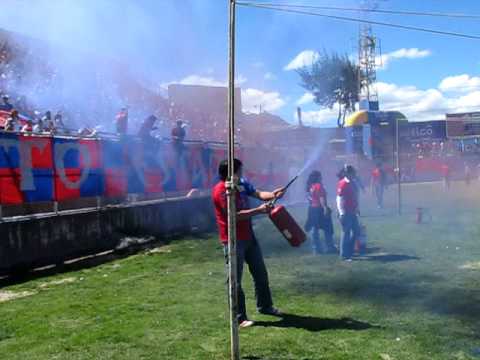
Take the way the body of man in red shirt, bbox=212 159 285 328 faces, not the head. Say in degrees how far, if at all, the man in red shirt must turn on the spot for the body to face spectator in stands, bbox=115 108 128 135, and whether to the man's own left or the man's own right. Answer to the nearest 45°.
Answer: approximately 90° to the man's own left

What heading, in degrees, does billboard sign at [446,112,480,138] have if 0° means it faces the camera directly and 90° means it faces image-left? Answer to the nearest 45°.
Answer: approximately 0°

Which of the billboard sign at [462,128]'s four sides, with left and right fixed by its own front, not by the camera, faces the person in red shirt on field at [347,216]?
front

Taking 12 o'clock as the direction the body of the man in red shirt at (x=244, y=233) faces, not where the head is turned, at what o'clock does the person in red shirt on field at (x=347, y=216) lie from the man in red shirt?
The person in red shirt on field is roughly at 10 o'clock from the man in red shirt.

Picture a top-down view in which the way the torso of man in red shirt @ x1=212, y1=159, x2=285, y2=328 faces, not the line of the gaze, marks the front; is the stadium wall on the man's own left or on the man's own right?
on the man's own left

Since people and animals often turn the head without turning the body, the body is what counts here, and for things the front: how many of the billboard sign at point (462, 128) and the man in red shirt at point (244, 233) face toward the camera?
1

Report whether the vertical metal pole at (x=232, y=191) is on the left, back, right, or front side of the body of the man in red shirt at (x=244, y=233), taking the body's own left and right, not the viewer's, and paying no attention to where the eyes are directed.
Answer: right

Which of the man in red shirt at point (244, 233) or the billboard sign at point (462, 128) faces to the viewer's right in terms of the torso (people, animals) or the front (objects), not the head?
the man in red shirt

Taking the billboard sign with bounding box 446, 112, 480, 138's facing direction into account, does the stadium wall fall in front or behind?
in front

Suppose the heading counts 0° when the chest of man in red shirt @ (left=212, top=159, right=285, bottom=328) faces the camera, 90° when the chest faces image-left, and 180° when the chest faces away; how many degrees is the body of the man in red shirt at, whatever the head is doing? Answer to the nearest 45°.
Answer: approximately 270°

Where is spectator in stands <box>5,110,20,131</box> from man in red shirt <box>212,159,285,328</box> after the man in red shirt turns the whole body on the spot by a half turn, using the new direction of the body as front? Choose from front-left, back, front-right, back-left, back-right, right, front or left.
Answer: front-right

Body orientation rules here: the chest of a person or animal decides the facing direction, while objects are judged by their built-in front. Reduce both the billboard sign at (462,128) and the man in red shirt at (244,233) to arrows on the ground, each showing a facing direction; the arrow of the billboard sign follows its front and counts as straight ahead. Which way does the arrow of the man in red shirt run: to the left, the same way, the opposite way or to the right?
to the left
